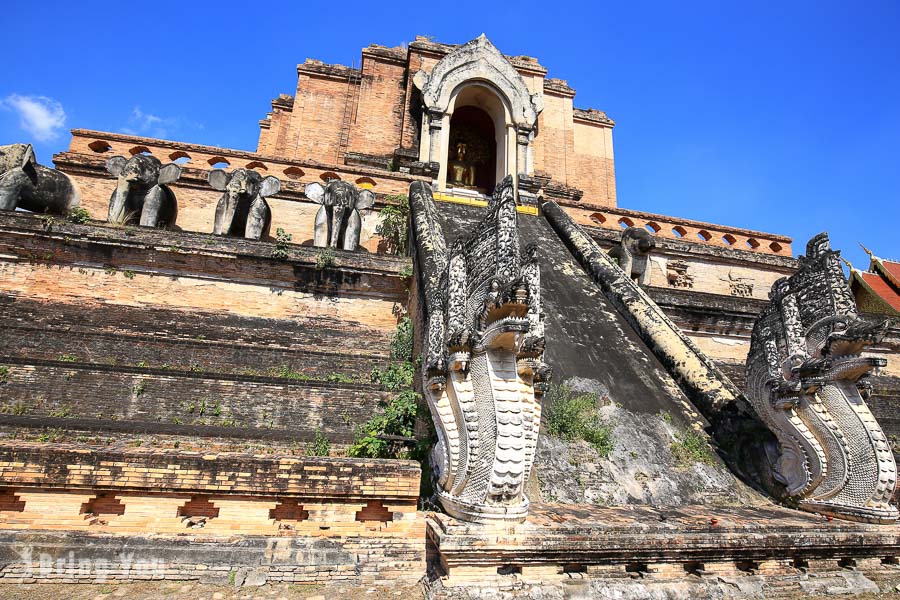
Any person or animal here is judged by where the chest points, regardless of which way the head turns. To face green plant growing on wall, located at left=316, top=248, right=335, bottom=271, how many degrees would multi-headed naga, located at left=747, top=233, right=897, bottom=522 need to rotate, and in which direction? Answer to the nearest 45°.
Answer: approximately 135° to its right

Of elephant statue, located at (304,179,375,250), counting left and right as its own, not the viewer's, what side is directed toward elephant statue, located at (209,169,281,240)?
right

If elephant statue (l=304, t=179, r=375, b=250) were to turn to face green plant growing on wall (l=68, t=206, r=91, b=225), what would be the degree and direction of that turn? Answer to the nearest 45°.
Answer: approximately 90° to its right

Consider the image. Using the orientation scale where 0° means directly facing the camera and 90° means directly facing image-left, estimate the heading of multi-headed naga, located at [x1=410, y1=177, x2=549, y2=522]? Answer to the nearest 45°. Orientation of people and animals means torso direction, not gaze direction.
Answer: approximately 315°

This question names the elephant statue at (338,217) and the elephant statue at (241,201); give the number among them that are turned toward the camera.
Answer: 2
